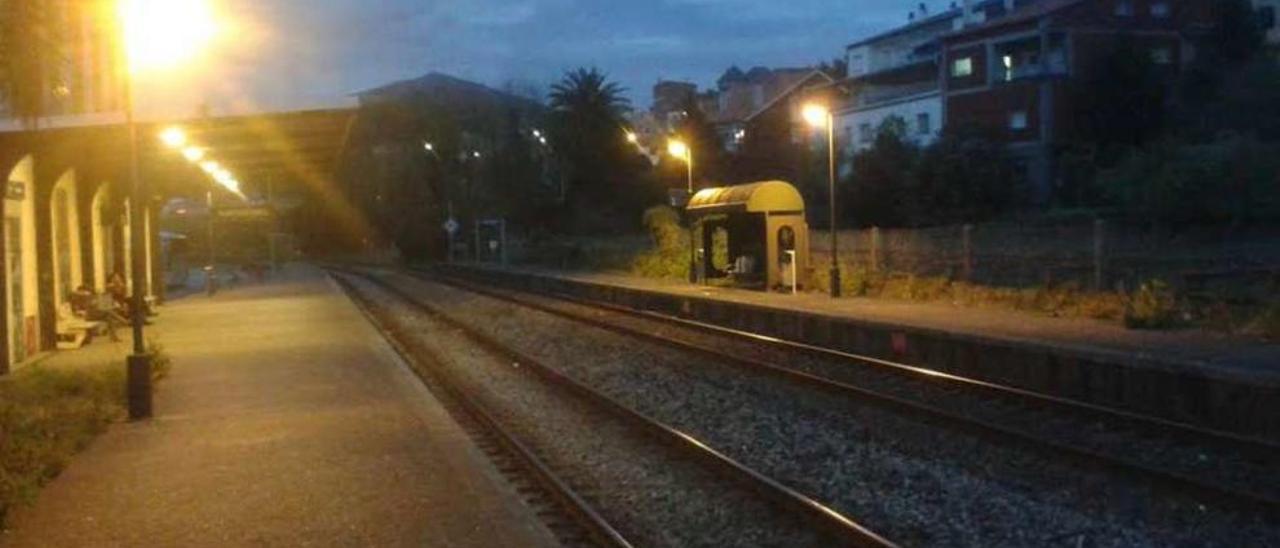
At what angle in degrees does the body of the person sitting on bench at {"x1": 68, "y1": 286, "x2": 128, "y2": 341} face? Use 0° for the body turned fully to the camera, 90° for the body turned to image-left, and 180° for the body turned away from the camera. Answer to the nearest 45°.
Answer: approximately 270°

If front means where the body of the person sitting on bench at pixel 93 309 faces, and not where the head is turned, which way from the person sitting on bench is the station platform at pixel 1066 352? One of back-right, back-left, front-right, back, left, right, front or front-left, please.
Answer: front-right

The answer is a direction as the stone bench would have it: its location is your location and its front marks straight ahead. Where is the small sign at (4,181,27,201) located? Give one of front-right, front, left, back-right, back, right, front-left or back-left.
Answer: right

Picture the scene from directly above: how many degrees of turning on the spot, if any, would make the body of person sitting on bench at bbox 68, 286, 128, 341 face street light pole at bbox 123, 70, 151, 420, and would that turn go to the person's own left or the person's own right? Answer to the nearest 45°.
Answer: approximately 90° to the person's own right

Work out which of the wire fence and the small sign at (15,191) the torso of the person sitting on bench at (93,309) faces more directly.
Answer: the wire fence

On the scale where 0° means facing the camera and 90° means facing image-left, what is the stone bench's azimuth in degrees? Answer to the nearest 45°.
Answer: approximately 270°

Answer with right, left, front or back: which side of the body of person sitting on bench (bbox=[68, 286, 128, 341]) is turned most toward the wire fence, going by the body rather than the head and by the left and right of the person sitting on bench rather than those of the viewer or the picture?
front

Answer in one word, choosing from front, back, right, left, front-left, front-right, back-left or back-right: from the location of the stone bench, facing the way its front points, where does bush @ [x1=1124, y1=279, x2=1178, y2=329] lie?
front-right
